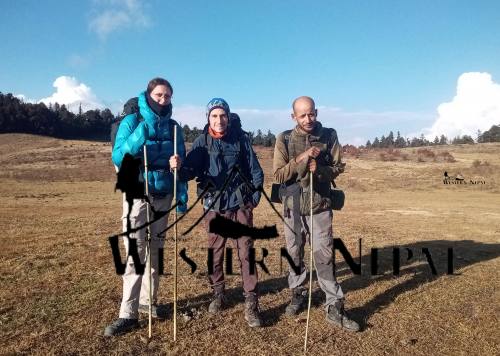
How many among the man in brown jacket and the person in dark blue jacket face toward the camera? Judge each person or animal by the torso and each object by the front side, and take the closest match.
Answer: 2

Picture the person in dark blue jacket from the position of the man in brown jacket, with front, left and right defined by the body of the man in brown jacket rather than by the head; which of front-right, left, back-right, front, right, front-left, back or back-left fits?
right

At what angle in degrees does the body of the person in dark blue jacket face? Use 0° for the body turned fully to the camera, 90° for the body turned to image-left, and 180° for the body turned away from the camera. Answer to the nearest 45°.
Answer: approximately 0°

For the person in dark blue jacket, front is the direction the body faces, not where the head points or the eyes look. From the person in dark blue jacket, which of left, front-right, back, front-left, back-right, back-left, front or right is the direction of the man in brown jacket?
left
